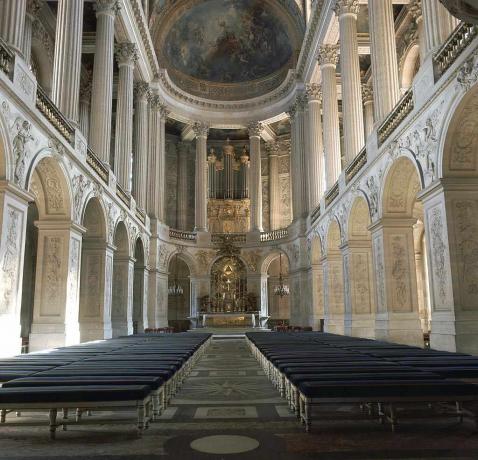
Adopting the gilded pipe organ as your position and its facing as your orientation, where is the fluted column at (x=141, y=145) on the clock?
The fluted column is roughly at 1 o'clock from the gilded pipe organ.

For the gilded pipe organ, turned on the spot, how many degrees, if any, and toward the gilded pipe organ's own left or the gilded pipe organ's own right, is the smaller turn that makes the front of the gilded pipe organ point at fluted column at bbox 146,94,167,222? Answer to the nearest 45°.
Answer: approximately 45° to the gilded pipe organ's own right

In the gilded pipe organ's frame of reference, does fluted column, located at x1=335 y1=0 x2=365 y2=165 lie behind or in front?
in front

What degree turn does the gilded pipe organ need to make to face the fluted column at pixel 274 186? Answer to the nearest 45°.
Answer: approximately 90° to its left

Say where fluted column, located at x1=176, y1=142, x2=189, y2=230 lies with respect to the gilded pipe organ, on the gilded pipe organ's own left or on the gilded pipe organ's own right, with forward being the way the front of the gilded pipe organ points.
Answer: on the gilded pipe organ's own right

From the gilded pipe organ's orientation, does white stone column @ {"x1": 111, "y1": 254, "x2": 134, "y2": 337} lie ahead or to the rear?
ahead

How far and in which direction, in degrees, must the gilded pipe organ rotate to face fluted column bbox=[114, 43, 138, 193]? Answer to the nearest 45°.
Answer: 0° — it already faces it

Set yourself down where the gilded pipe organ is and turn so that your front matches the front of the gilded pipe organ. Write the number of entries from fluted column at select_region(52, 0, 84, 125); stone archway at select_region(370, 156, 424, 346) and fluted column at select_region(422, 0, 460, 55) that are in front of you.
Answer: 3

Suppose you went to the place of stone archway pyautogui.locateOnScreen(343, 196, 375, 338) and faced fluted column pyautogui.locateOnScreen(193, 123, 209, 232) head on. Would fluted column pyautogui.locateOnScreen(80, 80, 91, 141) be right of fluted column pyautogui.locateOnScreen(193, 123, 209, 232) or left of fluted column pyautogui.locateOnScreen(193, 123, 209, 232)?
left

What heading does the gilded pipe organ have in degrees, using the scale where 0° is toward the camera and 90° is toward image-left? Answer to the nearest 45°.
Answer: approximately 0°

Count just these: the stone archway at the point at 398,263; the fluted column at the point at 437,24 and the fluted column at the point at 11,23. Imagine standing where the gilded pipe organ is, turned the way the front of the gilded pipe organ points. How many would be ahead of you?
3

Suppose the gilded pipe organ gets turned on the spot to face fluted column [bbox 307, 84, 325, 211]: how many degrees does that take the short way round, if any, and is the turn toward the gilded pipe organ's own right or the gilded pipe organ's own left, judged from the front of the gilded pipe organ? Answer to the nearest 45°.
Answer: approximately 45° to the gilded pipe organ's own left

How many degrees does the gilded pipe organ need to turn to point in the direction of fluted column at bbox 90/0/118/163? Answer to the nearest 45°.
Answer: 0° — it already faces it

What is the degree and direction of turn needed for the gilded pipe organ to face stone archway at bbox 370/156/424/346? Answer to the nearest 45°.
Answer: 0° — it already faces it
